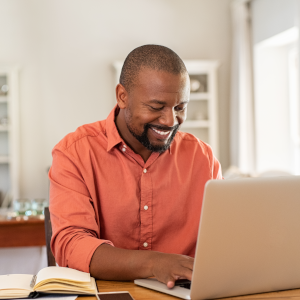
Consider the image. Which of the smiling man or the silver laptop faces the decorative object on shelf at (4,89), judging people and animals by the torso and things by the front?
the silver laptop

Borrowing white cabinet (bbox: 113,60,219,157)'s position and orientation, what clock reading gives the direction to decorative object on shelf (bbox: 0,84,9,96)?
The decorative object on shelf is roughly at 3 o'clock from the white cabinet.

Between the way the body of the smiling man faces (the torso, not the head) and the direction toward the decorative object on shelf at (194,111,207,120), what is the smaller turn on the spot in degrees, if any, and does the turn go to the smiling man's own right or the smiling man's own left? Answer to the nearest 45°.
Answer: approximately 135° to the smiling man's own left

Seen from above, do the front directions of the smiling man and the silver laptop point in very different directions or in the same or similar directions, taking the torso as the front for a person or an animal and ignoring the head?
very different directions

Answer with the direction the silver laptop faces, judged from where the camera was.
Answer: facing away from the viewer and to the left of the viewer

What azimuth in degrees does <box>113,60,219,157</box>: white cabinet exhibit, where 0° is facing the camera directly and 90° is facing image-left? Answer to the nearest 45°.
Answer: approximately 0°

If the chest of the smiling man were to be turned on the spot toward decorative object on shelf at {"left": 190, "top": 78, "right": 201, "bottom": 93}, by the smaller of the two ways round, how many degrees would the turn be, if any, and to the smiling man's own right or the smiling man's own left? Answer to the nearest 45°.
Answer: approximately 135° to the smiling man's own left

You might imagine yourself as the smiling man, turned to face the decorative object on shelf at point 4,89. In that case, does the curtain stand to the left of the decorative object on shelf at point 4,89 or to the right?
right

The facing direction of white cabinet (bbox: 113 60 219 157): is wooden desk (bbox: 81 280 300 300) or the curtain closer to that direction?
the wooden desk

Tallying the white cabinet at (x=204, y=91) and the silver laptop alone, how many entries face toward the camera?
1
